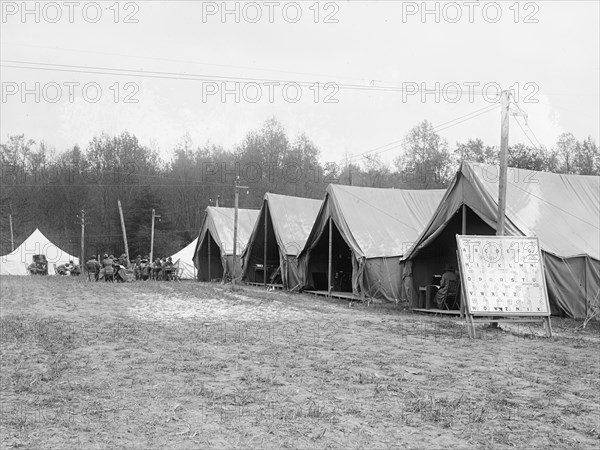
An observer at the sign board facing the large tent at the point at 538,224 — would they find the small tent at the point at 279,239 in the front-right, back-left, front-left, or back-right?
front-left

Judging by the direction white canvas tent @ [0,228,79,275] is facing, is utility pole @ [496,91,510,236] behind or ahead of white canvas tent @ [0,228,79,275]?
ahead

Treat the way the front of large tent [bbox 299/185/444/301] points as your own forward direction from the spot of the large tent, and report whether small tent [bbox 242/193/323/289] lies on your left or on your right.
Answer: on your right

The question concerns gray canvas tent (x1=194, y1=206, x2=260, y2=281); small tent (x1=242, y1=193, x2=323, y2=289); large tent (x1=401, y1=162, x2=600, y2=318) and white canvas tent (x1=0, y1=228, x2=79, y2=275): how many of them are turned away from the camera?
0

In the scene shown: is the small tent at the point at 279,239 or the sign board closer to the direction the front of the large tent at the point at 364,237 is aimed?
the sign board

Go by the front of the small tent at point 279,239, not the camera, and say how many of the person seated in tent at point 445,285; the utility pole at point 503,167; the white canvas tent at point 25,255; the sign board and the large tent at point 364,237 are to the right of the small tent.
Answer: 1

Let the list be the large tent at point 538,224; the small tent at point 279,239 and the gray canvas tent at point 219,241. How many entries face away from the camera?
0

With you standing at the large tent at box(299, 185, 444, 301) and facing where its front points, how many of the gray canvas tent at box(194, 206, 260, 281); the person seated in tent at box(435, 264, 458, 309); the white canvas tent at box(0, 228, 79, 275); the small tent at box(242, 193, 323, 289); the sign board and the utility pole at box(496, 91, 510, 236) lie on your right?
3

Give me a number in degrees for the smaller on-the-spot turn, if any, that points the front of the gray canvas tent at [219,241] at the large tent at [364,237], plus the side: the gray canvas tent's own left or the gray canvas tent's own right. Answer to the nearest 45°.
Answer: approximately 45° to the gray canvas tent's own left

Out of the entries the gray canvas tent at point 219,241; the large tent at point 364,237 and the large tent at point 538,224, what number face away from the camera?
0

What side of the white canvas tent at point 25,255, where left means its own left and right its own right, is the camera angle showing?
front

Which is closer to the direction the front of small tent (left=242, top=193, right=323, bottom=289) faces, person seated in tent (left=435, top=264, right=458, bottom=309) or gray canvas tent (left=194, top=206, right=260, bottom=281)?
the person seated in tent

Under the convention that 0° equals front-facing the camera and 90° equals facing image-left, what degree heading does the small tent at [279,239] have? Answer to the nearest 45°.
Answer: approximately 45°

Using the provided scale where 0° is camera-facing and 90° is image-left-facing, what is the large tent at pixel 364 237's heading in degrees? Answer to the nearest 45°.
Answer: approximately 45°
